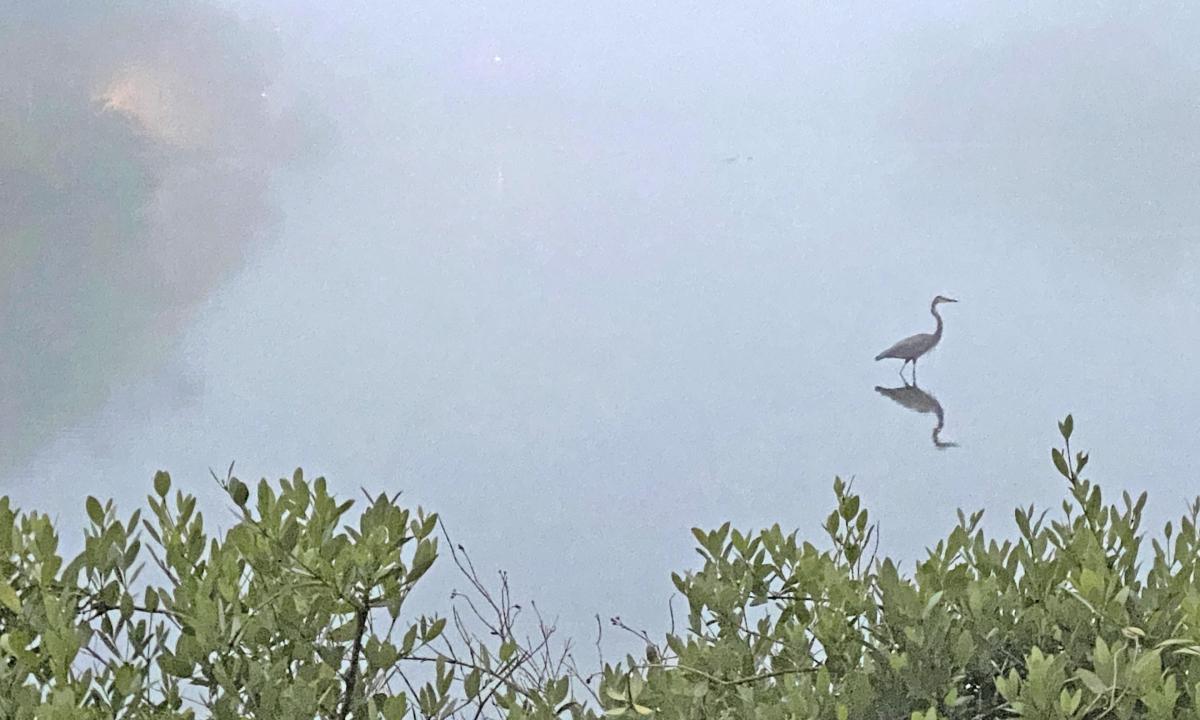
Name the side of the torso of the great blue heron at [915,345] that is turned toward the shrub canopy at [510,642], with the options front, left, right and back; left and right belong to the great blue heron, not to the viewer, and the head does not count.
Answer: right

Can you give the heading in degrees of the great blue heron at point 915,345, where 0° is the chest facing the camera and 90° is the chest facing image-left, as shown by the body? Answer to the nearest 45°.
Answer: approximately 270°
